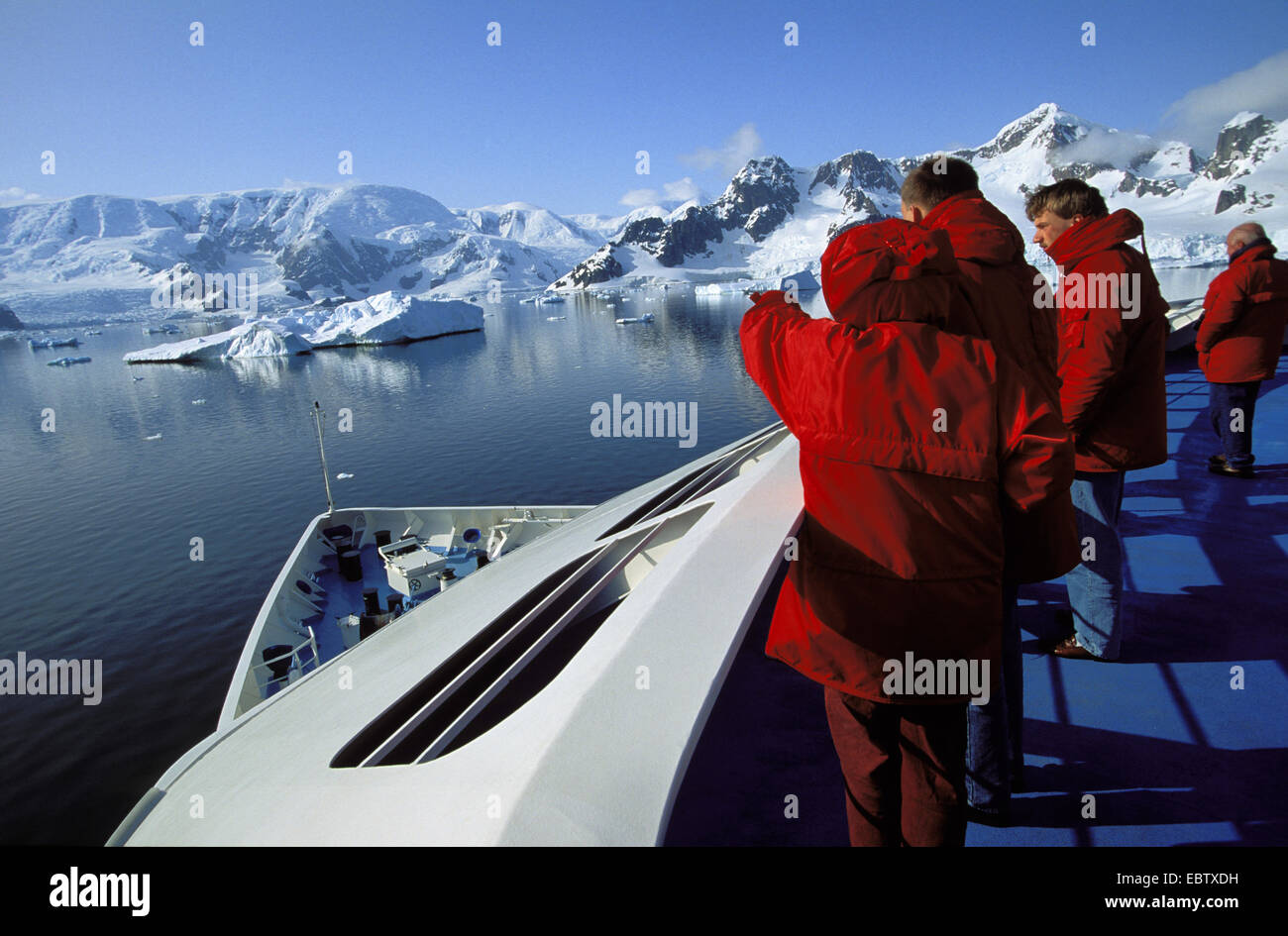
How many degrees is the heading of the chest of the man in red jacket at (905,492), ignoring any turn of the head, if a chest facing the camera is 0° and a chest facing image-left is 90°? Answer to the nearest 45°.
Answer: approximately 180°

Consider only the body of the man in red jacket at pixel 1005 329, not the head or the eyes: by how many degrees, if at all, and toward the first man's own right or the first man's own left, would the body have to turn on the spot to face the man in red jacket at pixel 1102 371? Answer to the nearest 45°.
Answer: approximately 45° to the first man's own right

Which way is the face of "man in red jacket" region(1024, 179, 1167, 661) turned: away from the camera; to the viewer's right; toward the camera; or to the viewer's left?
to the viewer's left

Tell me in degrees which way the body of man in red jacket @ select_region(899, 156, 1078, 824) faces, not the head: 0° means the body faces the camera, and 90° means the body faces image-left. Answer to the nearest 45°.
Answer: approximately 135°

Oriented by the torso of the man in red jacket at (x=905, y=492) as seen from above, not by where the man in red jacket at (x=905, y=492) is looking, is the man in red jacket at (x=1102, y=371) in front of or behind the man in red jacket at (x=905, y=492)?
in front

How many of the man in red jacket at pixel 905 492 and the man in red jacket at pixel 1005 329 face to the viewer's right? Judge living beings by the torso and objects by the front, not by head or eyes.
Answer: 0

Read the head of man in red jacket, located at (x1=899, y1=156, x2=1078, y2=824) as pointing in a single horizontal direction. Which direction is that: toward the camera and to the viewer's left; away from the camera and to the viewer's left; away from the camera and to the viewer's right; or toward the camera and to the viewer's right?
away from the camera and to the viewer's left

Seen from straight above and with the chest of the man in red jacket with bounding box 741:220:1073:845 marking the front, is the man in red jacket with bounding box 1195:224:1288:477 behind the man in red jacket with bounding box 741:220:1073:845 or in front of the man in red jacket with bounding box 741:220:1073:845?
in front
